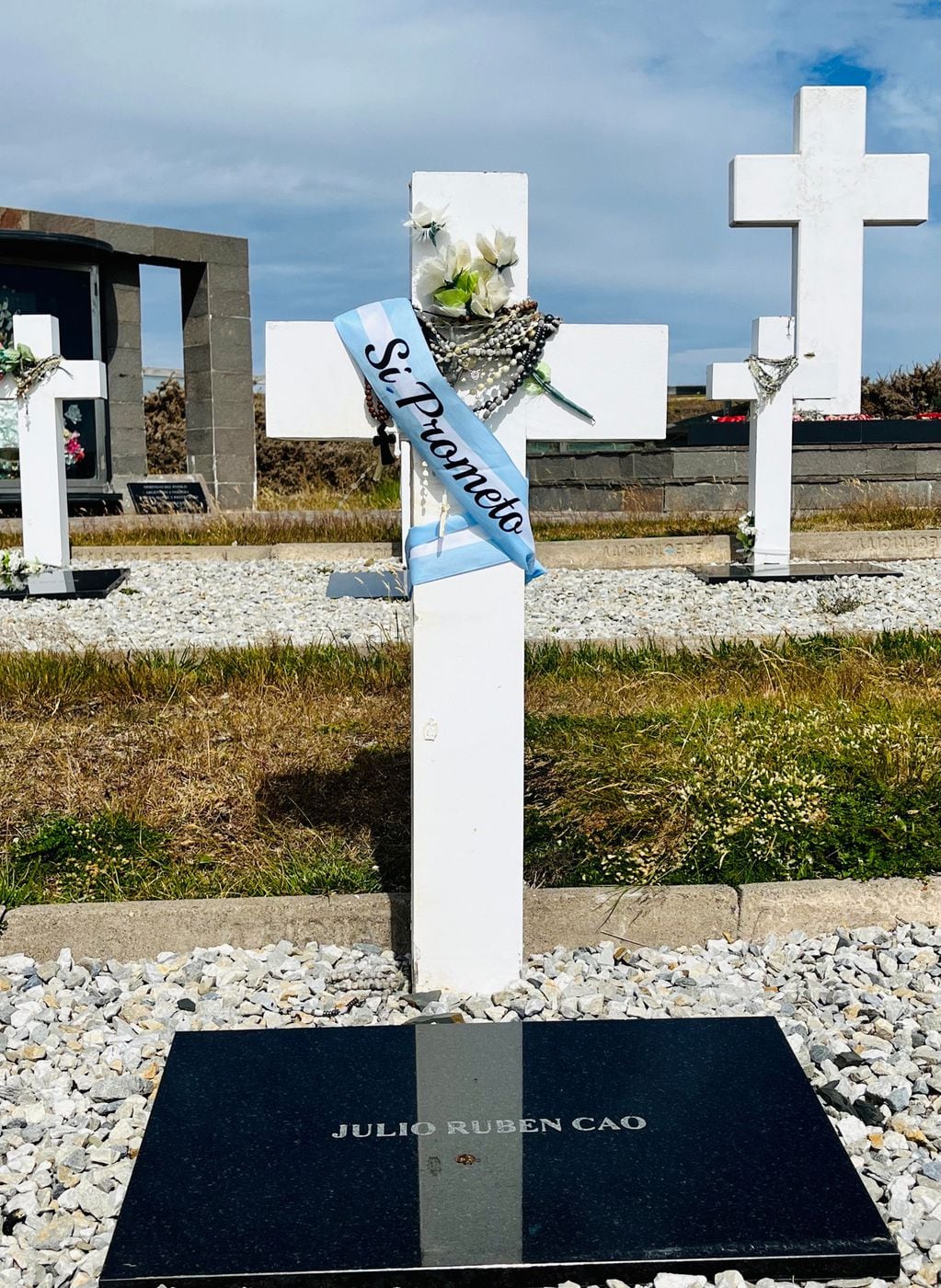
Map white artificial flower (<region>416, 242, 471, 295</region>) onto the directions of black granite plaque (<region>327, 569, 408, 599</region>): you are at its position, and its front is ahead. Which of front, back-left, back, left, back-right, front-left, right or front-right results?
front

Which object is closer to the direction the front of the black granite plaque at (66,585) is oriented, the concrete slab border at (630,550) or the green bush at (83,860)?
the green bush

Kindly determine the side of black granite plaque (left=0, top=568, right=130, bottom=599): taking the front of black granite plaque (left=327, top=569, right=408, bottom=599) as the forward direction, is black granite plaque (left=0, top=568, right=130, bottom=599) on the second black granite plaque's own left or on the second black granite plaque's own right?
on the second black granite plaque's own right

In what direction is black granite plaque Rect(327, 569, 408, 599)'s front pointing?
toward the camera

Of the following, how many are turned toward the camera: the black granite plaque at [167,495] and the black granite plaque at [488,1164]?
2

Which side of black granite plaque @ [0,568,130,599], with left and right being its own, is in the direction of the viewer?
front

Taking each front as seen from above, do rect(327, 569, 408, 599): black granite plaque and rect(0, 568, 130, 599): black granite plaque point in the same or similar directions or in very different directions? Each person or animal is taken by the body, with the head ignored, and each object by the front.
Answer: same or similar directions

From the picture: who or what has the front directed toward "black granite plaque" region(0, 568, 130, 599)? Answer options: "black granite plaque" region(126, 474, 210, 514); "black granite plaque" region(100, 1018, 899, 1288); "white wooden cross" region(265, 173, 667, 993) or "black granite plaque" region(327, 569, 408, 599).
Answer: "black granite plaque" region(126, 474, 210, 514)

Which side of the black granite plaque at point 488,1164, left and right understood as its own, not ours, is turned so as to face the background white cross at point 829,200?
back

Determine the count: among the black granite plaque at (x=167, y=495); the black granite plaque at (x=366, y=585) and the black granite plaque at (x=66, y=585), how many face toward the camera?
3

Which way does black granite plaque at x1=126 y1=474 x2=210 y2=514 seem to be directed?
toward the camera

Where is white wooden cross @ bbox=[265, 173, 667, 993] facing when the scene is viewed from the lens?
facing the viewer

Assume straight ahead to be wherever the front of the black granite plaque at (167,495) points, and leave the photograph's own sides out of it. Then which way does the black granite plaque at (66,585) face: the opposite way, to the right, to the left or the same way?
the same way

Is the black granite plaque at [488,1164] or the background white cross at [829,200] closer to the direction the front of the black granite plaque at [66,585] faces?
the black granite plaque

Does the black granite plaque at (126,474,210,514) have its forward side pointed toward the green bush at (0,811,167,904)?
yes

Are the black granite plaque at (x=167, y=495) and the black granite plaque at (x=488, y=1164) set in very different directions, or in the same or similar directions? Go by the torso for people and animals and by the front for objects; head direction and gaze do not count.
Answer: same or similar directions

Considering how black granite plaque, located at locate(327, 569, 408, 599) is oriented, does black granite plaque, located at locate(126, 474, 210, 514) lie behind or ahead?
behind

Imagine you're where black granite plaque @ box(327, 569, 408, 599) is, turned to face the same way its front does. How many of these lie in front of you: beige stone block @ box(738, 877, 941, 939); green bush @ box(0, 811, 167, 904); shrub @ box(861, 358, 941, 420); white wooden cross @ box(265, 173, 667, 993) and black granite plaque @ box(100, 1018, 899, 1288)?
4
